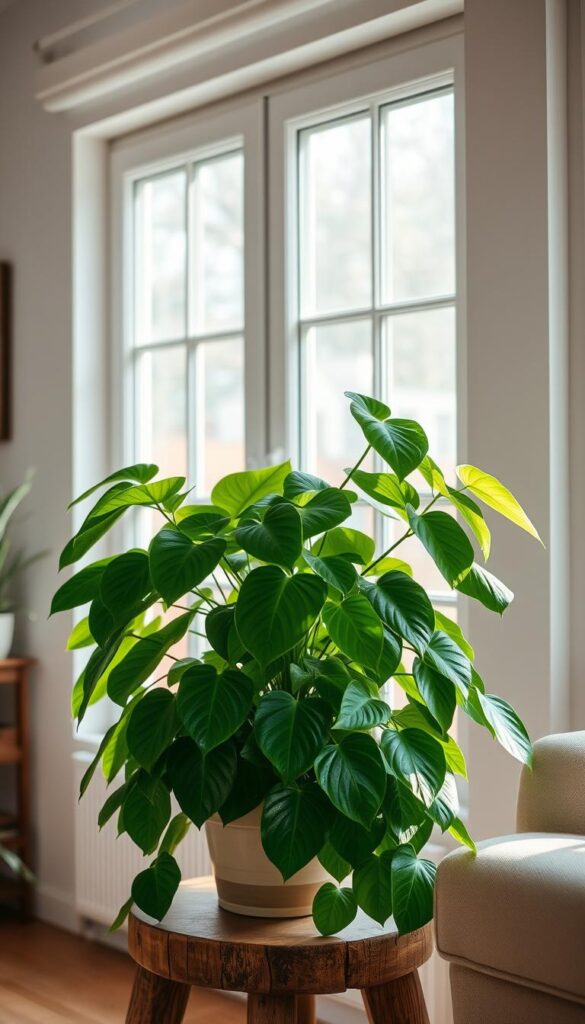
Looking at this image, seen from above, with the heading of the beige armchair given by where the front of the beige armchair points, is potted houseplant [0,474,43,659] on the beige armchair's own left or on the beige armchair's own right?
on the beige armchair's own right

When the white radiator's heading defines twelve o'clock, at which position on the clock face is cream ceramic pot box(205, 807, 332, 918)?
The cream ceramic pot is roughly at 10 o'clock from the white radiator.

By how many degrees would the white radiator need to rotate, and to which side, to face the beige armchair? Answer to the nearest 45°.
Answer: approximately 90° to its left

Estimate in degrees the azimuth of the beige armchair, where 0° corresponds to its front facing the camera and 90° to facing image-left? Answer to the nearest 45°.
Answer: approximately 45°
